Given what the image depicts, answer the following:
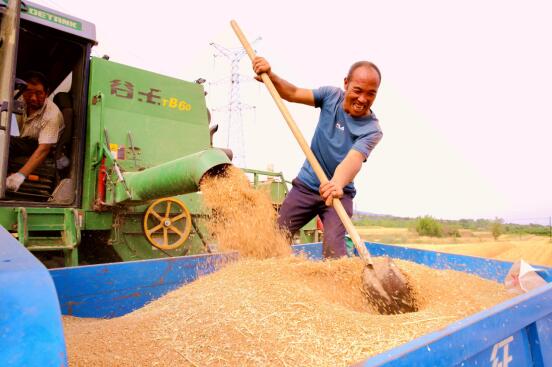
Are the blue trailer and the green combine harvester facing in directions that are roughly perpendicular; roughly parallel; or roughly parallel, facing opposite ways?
roughly parallel

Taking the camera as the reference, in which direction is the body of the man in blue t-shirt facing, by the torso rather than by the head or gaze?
toward the camera

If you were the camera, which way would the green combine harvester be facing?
facing the viewer and to the left of the viewer
